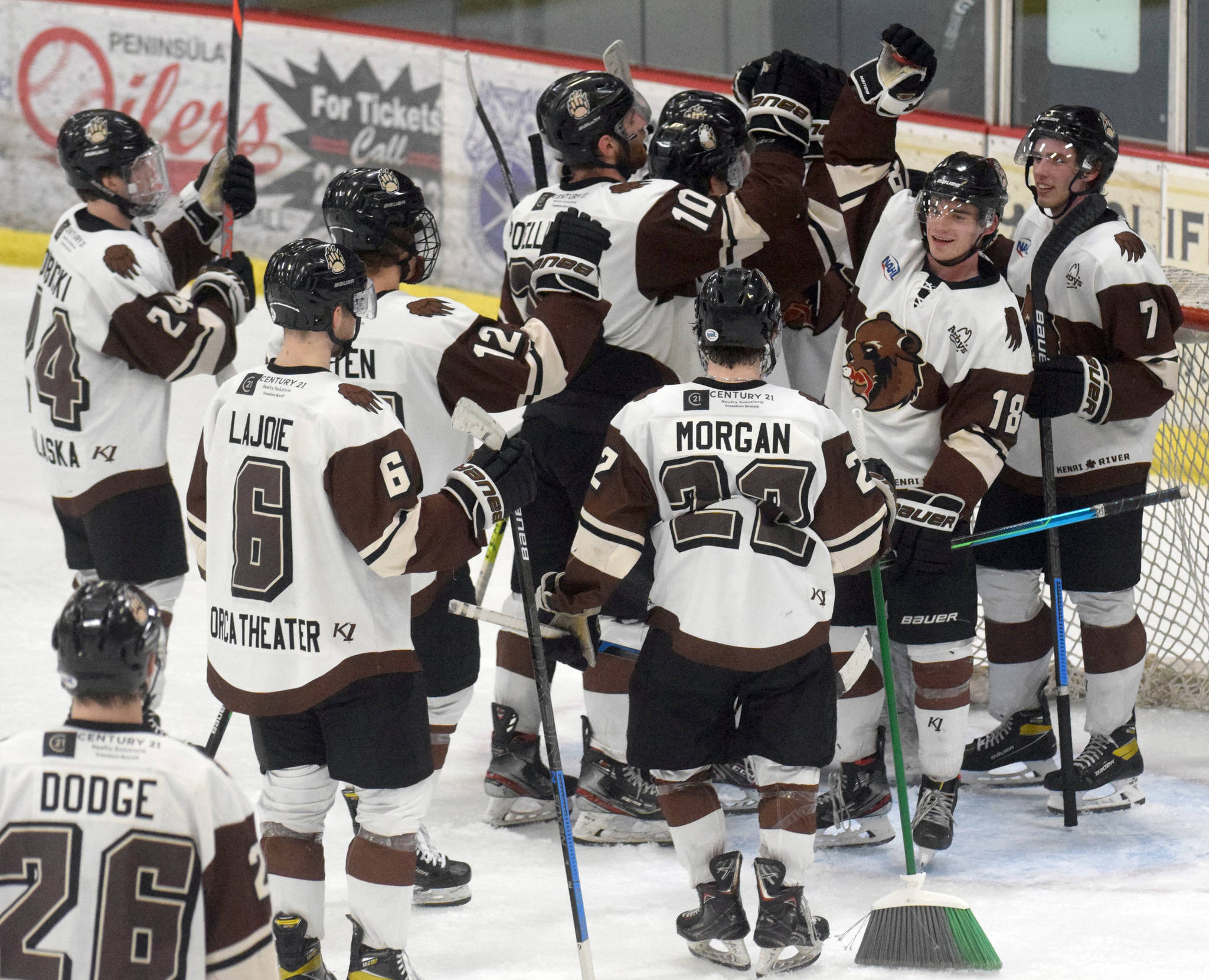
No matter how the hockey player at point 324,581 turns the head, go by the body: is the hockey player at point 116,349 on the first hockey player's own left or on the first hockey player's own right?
on the first hockey player's own left

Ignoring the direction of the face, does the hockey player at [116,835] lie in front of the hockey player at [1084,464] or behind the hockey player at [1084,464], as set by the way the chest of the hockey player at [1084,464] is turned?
in front

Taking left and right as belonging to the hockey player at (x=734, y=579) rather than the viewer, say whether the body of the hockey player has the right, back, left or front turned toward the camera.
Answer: back

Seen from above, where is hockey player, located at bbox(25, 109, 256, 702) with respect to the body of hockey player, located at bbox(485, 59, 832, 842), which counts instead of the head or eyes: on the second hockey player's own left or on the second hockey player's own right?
on the second hockey player's own left

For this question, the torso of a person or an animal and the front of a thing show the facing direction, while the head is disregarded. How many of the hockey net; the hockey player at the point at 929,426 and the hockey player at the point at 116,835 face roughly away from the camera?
1

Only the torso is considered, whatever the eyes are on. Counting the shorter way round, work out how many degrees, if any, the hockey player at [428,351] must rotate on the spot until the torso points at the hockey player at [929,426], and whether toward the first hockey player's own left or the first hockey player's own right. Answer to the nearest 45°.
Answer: approximately 45° to the first hockey player's own right

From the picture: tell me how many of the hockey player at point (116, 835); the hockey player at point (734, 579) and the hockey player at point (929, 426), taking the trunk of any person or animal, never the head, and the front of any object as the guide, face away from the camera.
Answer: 2

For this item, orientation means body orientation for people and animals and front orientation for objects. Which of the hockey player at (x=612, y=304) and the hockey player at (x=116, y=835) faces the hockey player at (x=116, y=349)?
the hockey player at (x=116, y=835)

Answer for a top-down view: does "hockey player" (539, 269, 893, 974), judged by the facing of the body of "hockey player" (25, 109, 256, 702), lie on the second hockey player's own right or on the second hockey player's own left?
on the second hockey player's own right

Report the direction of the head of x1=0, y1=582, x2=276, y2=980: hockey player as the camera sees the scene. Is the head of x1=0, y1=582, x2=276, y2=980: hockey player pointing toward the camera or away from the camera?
away from the camera

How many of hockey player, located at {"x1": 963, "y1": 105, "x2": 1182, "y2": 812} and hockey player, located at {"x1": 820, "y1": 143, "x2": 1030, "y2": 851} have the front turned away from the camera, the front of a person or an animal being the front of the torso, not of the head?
0

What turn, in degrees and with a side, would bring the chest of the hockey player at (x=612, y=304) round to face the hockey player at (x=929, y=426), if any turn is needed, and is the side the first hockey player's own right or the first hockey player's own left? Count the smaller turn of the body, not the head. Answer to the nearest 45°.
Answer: approximately 45° to the first hockey player's own right

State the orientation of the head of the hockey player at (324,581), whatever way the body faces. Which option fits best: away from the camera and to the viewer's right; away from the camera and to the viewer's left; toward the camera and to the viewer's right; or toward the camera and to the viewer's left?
away from the camera and to the viewer's right

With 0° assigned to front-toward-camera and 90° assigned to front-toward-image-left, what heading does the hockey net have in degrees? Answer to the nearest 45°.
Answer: approximately 45°

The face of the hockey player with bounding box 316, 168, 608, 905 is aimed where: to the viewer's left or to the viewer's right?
to the viewer's right

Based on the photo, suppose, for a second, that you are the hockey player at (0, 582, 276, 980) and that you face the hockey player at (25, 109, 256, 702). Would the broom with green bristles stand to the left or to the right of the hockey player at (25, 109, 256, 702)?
right

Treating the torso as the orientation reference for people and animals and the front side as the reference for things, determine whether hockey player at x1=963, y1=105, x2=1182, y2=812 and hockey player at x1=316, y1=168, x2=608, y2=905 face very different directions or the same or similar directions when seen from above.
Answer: very different directions

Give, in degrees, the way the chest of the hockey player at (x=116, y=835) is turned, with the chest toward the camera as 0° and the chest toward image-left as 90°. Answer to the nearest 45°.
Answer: approximately 180°

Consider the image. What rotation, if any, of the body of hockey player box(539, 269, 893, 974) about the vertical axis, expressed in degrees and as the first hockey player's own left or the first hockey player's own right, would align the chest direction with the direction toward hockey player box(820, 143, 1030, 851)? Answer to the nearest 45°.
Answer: approximately 45° to the first hockey player's own right
